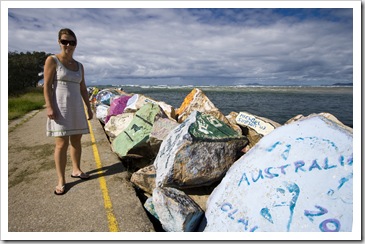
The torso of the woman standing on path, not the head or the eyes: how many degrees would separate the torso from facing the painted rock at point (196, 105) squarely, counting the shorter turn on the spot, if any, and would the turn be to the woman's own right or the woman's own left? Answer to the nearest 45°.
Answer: approximately 90° to the woman's own left

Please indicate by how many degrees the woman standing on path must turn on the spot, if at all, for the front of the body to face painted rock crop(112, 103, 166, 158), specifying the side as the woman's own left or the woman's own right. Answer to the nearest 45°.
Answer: approximately 90° to the woman's own left

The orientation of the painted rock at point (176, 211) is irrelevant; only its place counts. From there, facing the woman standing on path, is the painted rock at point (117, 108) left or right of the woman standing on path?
right

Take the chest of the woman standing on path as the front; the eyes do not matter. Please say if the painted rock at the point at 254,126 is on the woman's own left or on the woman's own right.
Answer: on the woman's own left

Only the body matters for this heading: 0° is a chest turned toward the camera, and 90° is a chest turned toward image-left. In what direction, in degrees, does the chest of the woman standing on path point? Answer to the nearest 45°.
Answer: approximately 315°

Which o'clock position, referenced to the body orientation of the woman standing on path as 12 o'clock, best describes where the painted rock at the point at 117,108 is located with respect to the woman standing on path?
The painted rock is roughly at 8 o'clock from the woman standing on path.
